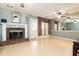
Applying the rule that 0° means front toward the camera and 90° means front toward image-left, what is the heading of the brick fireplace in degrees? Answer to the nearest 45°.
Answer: approximately 315°

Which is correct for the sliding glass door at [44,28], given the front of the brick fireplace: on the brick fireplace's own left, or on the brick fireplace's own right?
on the brick fireplace's own left
